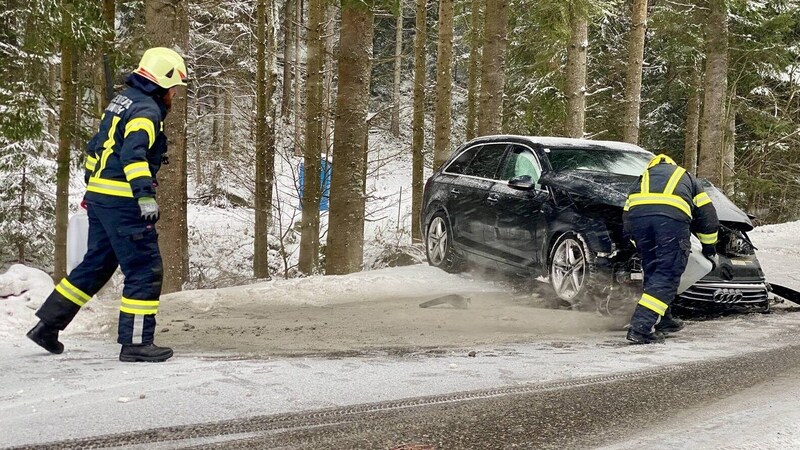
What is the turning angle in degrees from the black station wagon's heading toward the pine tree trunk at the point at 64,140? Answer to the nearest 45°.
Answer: approximately 135° to its right

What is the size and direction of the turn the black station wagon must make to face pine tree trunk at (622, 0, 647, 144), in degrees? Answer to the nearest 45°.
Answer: approximately 135° to its left

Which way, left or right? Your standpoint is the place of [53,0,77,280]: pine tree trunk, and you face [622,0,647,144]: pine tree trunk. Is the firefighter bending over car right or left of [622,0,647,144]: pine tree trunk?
right

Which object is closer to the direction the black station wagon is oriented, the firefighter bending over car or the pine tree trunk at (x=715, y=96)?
the firefighter bending over car

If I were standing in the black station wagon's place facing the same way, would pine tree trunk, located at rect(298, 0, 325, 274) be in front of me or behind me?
behind

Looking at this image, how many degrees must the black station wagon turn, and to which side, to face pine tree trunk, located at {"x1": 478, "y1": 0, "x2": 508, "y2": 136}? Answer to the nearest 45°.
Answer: approximately 135° to its left

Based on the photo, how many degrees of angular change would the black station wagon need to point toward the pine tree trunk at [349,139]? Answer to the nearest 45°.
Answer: approximately 180°

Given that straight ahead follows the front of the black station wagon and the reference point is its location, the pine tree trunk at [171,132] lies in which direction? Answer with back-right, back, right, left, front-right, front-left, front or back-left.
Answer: back-right

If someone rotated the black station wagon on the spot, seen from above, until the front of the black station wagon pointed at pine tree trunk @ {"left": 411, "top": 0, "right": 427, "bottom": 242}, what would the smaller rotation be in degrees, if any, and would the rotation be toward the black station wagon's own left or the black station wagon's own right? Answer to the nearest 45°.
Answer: approximately 135° to the black station wagon's own left

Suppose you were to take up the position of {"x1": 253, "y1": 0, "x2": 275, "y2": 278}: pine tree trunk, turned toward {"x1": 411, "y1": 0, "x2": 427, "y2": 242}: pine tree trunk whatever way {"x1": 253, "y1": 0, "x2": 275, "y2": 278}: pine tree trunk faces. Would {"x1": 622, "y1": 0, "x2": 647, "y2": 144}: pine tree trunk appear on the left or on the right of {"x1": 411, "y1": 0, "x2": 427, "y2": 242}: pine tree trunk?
right

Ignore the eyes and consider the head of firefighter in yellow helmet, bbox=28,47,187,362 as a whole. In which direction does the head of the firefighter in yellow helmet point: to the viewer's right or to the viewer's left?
to the viewer's right

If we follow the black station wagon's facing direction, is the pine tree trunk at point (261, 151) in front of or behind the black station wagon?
behind

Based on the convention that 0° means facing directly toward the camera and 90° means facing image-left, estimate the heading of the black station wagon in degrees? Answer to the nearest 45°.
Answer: approximately 315°
